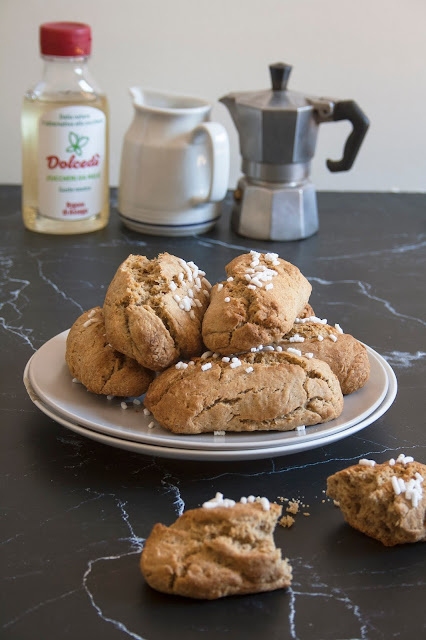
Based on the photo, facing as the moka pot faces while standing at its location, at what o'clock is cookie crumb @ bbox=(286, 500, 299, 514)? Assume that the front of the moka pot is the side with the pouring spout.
The cookie crumb is roughly at 9 o'clock from the moka pot.

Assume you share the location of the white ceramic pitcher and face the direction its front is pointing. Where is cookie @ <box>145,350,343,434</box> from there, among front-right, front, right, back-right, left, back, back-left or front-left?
back-left

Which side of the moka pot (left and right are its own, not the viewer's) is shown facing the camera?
left

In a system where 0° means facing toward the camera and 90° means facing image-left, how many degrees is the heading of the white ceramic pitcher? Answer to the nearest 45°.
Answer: approximately 135°

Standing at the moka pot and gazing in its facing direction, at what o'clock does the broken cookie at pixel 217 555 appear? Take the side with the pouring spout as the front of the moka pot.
The broken cookie is roughly at 9 o'clock from the moka pot.

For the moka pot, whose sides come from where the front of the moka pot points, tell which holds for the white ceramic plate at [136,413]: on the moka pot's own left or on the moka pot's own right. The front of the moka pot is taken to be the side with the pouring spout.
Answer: on the moka pot's own left

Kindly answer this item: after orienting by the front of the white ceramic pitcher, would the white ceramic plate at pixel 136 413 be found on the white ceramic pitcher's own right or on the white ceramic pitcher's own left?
on the white ceramic pitcher's own left

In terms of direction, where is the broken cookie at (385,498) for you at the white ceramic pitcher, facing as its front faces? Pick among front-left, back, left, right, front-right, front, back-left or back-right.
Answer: back-left

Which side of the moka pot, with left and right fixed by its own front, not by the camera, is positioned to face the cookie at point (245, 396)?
left
